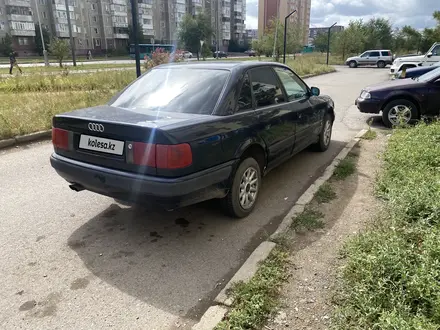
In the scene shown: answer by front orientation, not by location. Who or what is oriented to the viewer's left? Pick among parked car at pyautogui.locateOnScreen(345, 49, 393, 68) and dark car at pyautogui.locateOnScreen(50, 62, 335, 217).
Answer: the parked car

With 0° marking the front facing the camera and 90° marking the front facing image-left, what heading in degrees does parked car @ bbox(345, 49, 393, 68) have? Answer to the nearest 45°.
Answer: approximately 90°

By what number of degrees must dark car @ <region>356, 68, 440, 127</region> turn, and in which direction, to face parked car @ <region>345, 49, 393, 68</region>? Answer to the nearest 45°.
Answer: approximately 90° to its right

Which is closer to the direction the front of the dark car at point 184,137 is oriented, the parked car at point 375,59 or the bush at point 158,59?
the parked car

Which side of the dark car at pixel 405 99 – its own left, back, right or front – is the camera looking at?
left

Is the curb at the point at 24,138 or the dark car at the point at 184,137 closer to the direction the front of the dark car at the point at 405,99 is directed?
the curb

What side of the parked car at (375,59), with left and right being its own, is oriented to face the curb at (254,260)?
left

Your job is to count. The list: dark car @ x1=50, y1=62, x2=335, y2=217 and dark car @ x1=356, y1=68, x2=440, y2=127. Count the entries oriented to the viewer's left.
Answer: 1

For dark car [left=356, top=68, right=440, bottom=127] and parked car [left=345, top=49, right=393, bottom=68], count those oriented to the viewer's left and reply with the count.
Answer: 2

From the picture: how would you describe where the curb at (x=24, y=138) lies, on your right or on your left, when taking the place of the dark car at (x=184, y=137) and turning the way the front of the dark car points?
on your left
